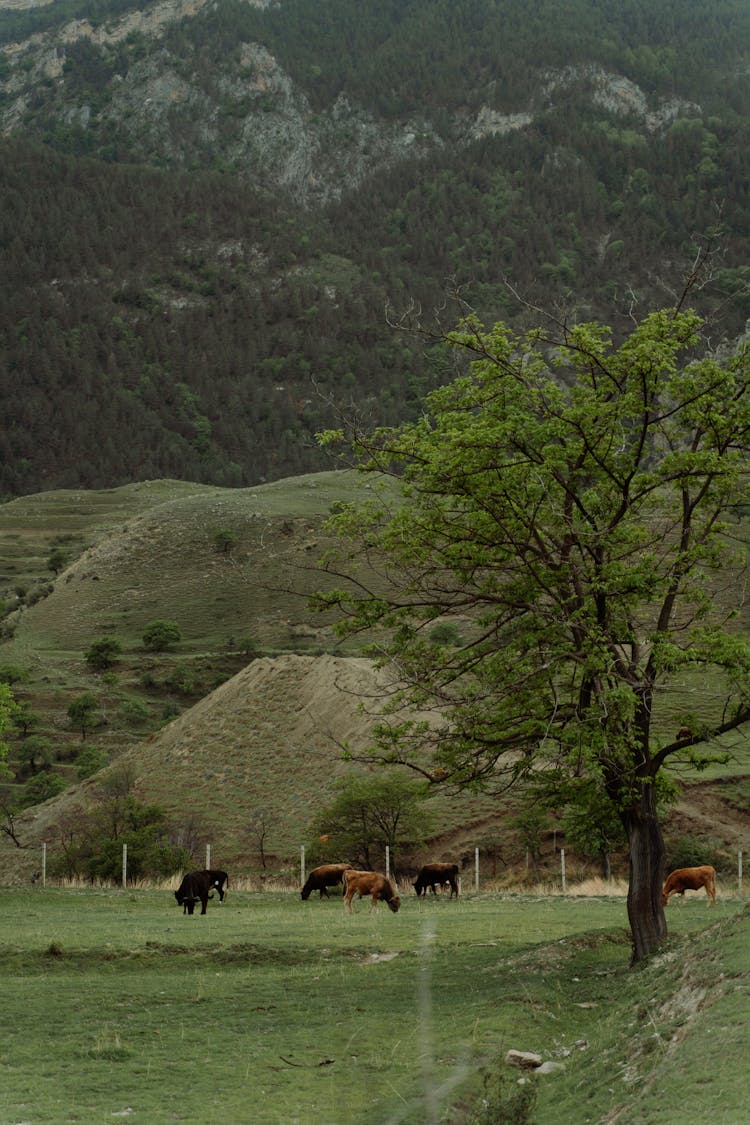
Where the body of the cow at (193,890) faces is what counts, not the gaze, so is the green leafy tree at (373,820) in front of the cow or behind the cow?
behind

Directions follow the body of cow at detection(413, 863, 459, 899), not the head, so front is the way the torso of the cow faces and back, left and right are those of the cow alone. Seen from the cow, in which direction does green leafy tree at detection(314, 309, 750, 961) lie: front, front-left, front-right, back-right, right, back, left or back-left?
left

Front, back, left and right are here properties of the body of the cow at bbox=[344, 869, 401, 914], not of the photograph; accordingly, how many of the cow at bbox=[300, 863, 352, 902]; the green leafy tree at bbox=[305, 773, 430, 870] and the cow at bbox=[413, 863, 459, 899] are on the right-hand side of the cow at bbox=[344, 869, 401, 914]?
0

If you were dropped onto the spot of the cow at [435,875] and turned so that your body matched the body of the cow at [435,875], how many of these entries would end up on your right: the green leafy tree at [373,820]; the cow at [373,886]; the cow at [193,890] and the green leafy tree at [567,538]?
1

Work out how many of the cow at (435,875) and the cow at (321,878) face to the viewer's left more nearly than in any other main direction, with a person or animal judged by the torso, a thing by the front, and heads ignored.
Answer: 2

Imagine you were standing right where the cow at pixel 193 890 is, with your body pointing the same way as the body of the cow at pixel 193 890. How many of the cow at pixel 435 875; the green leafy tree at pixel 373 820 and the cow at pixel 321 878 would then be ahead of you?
0

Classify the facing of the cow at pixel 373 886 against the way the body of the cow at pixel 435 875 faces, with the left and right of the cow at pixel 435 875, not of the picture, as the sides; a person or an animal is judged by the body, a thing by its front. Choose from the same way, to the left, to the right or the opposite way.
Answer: the opposite way

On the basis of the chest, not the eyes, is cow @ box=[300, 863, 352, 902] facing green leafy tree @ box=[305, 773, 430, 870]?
no

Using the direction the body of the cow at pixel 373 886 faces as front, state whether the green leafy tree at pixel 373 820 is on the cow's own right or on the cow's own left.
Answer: on the cow's own left

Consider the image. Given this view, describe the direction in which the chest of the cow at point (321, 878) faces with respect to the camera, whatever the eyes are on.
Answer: to the viewer's left

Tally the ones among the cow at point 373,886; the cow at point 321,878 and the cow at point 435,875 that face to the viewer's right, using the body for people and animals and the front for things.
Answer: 1

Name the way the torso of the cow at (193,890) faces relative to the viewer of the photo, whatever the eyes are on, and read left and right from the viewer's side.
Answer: facing the viewer and to the left of the viewer

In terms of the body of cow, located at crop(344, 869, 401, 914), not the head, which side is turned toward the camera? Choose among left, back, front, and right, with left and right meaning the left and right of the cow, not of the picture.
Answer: right

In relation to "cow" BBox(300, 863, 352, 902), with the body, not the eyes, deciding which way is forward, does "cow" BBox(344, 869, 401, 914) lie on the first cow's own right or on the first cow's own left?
on the first cow's own left

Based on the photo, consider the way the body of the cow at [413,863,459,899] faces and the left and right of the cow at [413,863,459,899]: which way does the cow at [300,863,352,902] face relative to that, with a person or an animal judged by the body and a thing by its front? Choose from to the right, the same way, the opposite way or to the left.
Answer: the same way

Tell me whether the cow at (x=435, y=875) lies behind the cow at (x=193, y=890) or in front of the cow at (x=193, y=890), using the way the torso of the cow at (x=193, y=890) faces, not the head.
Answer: behind

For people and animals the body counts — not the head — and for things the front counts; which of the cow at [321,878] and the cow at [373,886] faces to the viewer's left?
the cow at [321,878]

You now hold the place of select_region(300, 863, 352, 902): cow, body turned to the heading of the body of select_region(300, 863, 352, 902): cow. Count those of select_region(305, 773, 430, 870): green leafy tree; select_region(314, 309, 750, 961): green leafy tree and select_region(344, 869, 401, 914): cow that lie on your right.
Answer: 1

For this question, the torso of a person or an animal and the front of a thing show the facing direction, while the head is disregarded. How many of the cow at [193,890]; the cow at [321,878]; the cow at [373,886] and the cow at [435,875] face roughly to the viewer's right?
1

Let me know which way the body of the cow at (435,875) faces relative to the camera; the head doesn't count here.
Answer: to the viewer's left

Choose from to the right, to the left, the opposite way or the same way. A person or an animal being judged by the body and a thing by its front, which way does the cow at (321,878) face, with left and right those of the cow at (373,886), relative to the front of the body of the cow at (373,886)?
the opposite way
